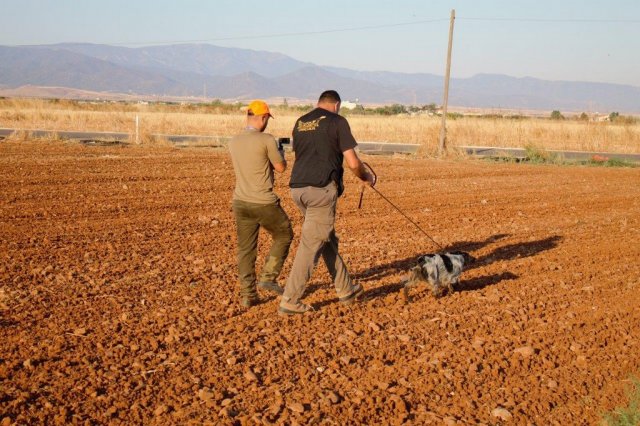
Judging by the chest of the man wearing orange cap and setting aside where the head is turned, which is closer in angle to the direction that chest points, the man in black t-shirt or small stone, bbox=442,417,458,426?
the man in black t-shirt

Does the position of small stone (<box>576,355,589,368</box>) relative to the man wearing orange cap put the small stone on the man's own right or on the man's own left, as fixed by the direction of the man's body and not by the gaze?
on the man's own right

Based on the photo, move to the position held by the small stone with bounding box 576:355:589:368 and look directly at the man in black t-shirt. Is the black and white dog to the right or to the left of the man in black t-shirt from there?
right

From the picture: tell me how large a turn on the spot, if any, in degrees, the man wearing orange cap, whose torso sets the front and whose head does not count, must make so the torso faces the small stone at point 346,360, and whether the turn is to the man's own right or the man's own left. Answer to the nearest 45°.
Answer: approximately 90° to the man's own right

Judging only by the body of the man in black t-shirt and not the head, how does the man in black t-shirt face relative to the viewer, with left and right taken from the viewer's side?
facing away from the viewer and to the right of the viewer

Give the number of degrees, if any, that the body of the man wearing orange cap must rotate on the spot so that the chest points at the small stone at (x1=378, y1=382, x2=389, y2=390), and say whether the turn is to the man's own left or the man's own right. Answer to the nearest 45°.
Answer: approximately 90° to the man's own right

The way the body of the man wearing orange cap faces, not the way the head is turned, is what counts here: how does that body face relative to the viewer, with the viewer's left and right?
facing away from the viewer and to the right of the viewer

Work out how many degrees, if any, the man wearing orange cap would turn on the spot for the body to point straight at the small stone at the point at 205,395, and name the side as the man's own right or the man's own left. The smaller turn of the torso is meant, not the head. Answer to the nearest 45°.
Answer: approximately 135° to the man's own right

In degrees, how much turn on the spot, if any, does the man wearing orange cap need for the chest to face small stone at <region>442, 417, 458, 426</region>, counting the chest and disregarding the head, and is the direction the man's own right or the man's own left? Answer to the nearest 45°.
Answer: approximately 90° to the man's own right

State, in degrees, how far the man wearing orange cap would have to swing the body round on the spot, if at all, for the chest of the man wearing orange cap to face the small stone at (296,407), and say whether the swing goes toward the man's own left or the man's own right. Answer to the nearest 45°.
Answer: approximately 135° to the man's own right

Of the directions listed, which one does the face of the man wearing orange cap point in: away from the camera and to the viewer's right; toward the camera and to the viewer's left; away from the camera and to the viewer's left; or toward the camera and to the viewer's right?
away from the camera and to the viewer's right
